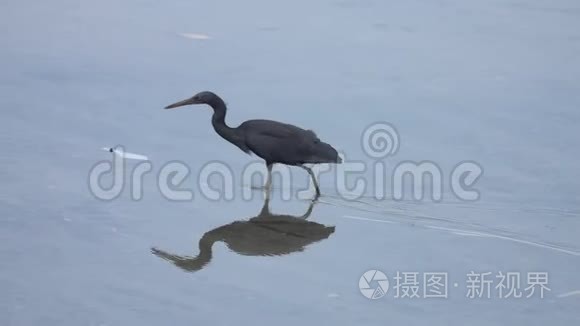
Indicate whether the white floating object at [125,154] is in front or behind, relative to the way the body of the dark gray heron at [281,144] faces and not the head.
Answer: in front

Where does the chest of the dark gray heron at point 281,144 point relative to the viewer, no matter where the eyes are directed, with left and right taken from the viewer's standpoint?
facing to the left of the viewer
